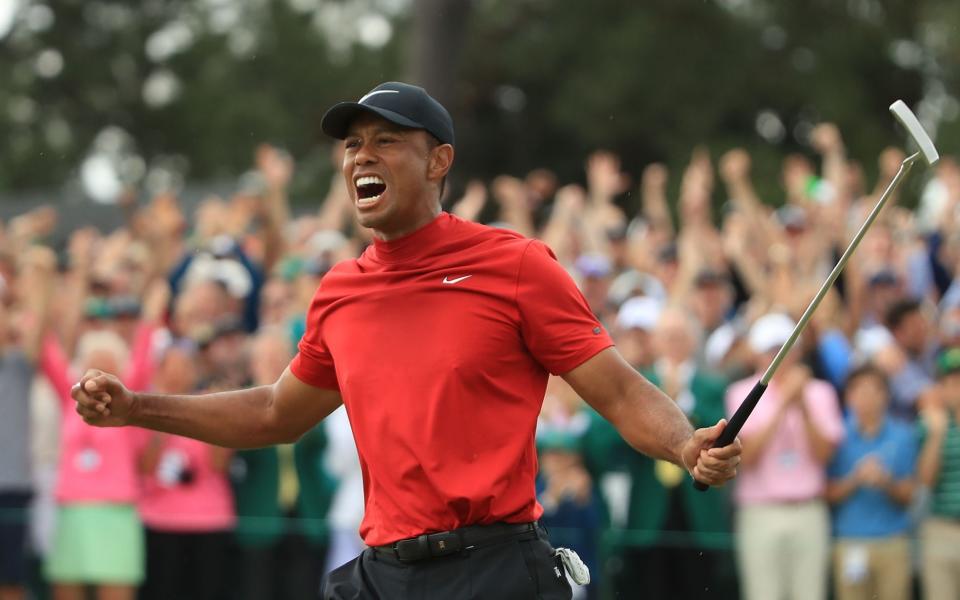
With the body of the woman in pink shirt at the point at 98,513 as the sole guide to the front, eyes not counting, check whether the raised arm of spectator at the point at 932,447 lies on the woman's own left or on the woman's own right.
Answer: on the woman's own left

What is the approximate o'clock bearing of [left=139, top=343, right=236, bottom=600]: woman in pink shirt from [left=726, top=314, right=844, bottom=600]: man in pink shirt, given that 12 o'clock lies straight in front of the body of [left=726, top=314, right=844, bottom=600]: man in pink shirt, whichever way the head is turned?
[left=139, top=343, right=236, bottom=600]: woman in pink shirt is roughly at 3 o'clock from [left=726, top=314, right=844, bottom=600]: man in pink shirt.

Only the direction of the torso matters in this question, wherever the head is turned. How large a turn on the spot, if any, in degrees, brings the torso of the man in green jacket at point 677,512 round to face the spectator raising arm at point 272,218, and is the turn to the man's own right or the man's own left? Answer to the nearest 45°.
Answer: approximately 135° to the man's own right

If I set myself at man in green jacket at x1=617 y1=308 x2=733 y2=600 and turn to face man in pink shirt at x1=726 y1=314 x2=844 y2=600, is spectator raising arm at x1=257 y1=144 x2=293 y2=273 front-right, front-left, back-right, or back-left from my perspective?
back-left

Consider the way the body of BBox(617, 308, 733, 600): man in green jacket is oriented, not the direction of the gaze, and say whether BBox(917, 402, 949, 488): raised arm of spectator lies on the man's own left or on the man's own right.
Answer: on the man's own left

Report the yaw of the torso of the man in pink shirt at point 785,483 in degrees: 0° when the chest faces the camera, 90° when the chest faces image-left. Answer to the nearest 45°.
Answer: approximately 0°

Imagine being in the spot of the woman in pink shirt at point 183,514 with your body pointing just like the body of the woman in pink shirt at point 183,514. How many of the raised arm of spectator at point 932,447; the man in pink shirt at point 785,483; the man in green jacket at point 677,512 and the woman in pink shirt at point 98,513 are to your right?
1

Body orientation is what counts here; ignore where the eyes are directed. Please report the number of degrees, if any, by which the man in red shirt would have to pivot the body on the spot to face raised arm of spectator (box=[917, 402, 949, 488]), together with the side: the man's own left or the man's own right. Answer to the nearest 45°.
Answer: approximately 180°

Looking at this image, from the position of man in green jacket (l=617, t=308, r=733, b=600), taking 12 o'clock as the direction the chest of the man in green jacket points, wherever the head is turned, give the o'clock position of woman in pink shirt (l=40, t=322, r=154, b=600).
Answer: The woman in pink shirt is roughly at 3 o'clock from the man in green jacket.
